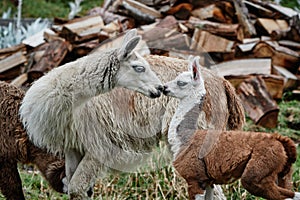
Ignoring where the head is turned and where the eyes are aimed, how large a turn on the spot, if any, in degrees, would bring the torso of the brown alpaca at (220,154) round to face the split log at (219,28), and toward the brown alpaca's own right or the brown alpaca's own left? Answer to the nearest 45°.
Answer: approximately 90° to the brown alpaca's own right

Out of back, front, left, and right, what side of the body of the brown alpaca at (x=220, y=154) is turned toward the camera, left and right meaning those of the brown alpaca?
left

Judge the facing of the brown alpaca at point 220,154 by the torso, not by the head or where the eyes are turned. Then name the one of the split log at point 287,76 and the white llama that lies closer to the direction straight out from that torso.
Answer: the white llama

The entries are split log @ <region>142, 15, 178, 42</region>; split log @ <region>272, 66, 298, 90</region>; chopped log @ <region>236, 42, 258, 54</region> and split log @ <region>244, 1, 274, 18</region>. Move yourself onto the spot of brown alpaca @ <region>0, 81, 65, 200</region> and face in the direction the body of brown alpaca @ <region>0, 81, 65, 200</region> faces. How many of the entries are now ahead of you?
0

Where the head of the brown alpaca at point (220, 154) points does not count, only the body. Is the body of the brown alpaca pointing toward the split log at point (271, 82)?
no

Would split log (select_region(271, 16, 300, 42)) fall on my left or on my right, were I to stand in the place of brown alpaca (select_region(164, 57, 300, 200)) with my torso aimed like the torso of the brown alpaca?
on my right

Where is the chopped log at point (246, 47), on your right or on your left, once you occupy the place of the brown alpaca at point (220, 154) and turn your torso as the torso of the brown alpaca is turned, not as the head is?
on your right

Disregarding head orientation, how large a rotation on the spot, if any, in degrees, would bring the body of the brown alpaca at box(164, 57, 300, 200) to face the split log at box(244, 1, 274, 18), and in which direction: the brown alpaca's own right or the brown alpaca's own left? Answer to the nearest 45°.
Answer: approximately 90° to the brown alpaca's own right

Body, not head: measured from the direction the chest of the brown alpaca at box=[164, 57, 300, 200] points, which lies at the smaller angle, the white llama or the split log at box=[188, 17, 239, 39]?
the white llama

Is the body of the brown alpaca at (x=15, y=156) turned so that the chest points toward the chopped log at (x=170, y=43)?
no

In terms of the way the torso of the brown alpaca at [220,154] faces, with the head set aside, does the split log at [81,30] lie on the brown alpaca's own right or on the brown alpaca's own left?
on the brown alpaca's own right

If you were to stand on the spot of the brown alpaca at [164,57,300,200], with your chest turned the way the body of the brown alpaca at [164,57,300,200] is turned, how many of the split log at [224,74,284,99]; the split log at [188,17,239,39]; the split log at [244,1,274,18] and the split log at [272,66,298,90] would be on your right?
4

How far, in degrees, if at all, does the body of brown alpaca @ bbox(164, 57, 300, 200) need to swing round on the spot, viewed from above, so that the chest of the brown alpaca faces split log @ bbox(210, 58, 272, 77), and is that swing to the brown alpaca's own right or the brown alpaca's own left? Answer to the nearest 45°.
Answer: approximately 90° to the brown alpaca's own right

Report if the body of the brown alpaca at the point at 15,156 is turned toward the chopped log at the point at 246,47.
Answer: no

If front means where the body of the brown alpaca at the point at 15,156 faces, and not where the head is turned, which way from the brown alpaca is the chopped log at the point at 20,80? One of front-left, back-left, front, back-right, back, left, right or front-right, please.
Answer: left

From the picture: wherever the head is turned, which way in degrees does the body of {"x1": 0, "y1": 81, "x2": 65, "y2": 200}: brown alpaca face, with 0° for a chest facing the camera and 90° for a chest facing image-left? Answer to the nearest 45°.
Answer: approximately 270°
